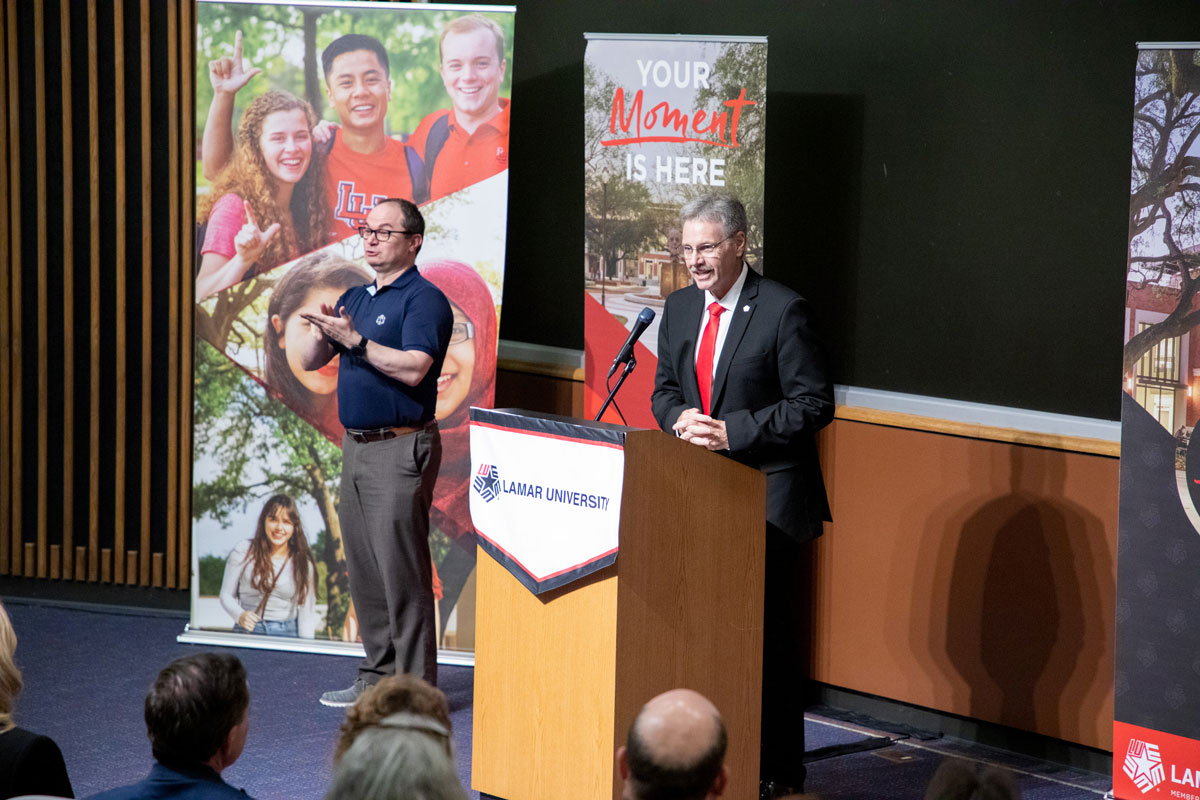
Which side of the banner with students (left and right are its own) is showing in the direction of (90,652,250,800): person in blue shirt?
front

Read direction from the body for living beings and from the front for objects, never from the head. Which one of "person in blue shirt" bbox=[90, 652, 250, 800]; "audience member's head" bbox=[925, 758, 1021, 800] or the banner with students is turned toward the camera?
the banner with students

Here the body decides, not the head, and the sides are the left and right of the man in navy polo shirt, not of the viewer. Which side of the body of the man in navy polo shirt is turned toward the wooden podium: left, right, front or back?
left

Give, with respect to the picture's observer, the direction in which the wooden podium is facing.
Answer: facing the viewer and to the left of the viewer

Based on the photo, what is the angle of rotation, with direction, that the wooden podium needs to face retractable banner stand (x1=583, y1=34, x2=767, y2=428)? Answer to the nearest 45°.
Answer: approximately 135° to its right

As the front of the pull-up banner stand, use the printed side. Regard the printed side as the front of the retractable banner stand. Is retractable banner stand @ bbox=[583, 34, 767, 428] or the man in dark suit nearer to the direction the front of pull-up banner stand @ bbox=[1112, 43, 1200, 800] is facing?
the man in dark suit

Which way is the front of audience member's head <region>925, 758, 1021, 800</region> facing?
away from the camera

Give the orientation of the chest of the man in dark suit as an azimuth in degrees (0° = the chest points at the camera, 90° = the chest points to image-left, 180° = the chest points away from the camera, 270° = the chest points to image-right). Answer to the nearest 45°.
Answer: approximately 45°

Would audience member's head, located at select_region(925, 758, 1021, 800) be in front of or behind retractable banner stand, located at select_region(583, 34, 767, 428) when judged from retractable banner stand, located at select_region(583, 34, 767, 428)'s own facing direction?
in front

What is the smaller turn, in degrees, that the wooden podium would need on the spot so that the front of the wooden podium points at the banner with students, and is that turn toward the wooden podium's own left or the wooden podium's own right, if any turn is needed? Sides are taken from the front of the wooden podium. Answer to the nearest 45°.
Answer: approximately 90° to the wooden podium's own right

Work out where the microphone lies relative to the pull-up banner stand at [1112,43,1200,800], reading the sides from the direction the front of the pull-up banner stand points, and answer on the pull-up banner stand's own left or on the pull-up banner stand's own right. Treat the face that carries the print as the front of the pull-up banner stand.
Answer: on the pull-up banner stand's own right

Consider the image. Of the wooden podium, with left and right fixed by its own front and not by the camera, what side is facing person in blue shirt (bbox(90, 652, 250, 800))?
front

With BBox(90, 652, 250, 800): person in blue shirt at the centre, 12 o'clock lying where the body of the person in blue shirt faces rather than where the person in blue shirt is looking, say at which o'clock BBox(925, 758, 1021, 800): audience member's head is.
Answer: The audience member's head is roughly at 3 o'clock from the person in blue shirt.

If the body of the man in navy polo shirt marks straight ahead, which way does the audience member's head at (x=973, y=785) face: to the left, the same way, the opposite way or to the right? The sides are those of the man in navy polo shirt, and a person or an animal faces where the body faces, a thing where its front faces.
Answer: the opposite way

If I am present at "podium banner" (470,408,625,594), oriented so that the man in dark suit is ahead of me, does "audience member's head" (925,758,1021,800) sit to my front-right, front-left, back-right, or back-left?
back-right

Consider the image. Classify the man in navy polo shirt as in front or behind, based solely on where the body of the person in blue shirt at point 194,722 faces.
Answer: in front

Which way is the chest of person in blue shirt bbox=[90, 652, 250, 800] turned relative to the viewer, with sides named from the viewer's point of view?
facing away from the viewer and to the right of the viewer

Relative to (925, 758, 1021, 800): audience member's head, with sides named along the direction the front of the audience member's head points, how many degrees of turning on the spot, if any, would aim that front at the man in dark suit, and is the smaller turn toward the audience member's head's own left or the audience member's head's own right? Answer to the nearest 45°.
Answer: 0° — it already faces them
